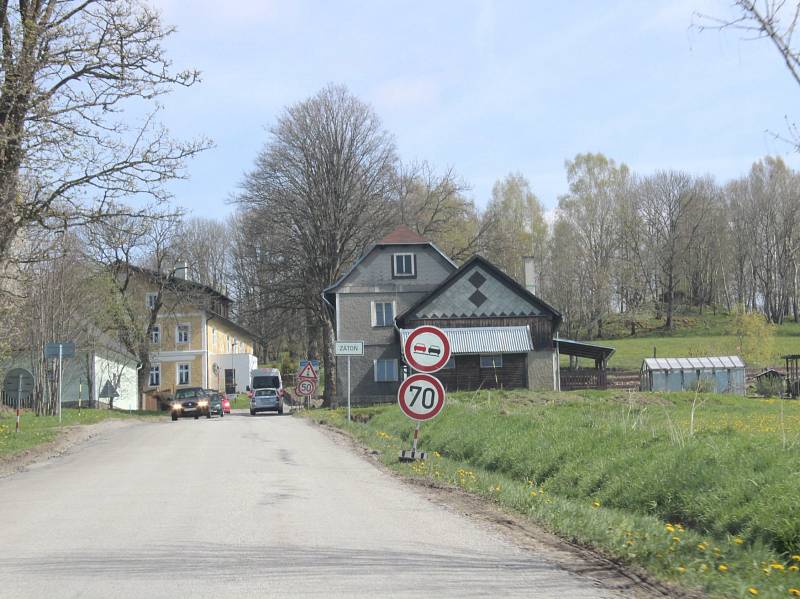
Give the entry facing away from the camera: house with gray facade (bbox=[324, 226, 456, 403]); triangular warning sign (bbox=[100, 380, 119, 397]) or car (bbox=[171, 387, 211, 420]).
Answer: the triangular warning sign

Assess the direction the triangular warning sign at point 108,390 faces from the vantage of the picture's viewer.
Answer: facing away from the viewer

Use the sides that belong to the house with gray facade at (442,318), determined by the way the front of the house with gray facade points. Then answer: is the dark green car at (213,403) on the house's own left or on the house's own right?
on the house's own right

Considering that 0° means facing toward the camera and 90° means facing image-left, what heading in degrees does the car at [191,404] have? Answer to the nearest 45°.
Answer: approximately 0°

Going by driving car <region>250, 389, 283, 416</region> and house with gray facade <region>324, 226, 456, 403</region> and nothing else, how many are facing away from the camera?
1

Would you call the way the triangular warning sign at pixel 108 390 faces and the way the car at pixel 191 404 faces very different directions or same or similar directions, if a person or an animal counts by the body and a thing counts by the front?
very different directions

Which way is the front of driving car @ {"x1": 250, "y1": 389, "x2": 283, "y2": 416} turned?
away from the camera

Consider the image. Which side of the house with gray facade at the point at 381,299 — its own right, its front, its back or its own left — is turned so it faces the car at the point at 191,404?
right

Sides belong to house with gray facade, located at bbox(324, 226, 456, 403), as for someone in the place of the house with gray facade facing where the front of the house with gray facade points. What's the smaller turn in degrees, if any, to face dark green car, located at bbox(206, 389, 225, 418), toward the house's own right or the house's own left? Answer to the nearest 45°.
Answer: approximately 90° to the house's own right

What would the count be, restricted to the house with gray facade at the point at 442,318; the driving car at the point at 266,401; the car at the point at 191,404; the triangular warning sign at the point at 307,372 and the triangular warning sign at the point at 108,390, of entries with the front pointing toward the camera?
3

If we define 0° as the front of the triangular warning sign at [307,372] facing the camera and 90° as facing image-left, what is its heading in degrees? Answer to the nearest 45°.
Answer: approximately 0°
